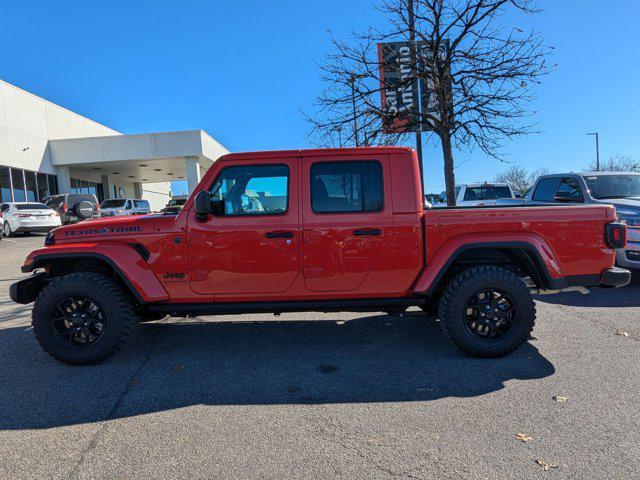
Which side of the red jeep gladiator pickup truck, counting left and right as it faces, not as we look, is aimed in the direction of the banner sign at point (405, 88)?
right

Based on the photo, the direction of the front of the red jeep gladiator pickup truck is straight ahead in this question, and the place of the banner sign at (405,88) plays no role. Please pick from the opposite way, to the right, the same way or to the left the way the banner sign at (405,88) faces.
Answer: to the left

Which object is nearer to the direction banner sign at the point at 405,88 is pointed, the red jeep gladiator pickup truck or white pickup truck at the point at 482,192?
the red jeep gladiator pickup truck

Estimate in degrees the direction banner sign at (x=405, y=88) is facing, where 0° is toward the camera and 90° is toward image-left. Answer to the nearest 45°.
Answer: approximately 0°

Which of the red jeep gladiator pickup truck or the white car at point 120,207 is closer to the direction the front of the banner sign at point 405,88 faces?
the red jeep gladiator pickup truck

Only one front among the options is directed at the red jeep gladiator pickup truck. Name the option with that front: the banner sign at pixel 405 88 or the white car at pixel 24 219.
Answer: the banner sign

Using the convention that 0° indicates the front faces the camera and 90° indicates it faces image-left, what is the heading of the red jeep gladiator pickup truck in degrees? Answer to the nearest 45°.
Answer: approximately 90°

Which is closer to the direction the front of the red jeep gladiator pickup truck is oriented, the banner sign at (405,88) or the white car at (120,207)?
the white car

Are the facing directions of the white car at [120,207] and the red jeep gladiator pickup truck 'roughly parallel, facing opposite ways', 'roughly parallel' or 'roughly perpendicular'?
roughly perpendicular

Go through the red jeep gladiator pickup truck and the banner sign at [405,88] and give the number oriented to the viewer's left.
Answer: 1

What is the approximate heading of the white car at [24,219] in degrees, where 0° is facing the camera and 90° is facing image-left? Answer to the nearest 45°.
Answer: approximately 135°
